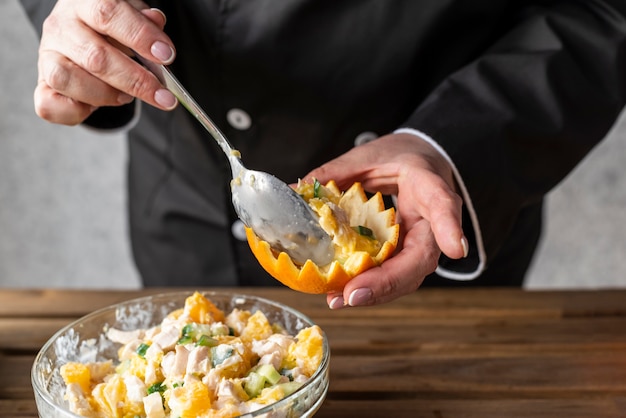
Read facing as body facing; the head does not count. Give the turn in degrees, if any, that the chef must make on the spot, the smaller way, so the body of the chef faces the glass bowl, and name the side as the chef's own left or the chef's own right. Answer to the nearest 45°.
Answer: approximately 45° to the chef's own right

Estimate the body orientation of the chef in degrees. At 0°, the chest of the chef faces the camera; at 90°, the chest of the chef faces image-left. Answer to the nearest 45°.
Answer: approximately 0°

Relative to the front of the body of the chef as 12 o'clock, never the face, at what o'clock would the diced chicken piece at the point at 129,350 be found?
The diced chicken piece is roughly at 1 o'clock from the chef.
